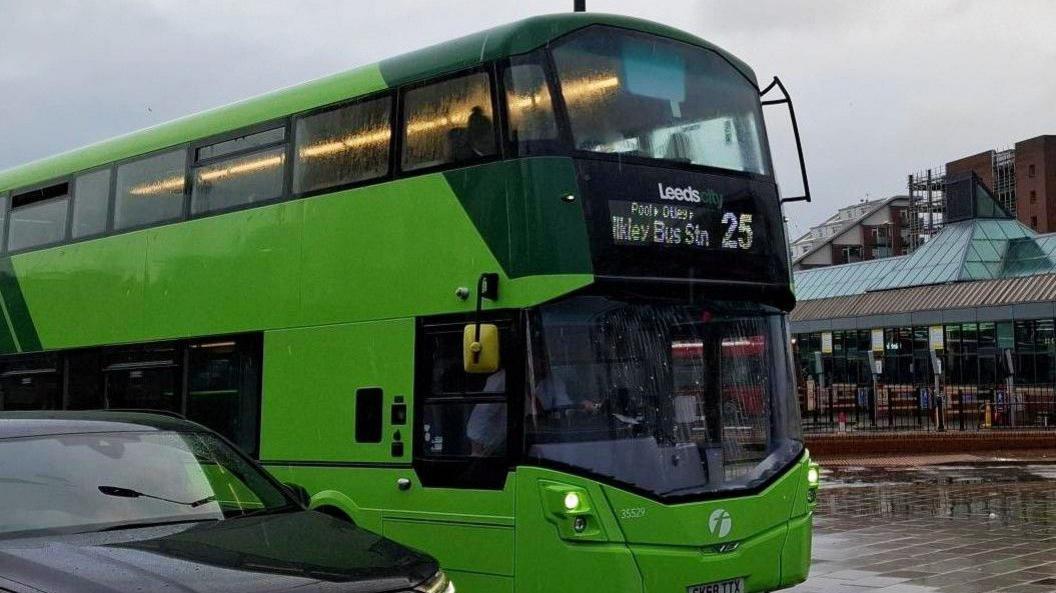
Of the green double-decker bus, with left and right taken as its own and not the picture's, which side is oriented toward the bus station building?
left

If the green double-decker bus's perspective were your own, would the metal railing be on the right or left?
on its left

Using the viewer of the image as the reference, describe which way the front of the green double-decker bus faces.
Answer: facing the viewer and to the right of the viewer
